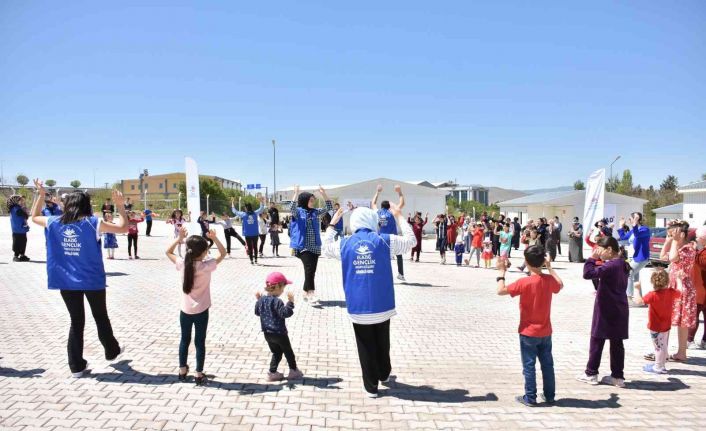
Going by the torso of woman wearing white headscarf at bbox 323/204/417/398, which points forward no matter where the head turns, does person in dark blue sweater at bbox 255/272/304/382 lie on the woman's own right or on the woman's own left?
on the woman's own left

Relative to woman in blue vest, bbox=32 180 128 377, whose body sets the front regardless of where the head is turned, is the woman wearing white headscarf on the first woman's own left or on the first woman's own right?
on the first woman's own right

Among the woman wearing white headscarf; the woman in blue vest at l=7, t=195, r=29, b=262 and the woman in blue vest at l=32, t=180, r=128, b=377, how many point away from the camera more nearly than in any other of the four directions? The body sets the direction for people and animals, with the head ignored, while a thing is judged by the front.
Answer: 2

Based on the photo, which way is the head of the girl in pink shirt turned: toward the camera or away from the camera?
away from the camera

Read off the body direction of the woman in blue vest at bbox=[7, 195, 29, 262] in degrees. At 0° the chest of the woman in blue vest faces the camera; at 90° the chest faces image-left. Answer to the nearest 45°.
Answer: approximately 270°

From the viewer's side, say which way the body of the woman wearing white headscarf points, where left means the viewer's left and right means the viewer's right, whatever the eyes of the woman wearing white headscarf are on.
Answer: facing away from the viewer

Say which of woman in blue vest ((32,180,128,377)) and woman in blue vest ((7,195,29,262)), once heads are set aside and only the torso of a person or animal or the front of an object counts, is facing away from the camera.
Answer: woman in blue vest ((32,180,128,377))

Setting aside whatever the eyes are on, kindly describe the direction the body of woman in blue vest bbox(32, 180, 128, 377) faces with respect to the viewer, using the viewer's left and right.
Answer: facing away from the viewer

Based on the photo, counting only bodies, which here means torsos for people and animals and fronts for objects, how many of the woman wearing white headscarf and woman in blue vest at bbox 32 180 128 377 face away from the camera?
2
